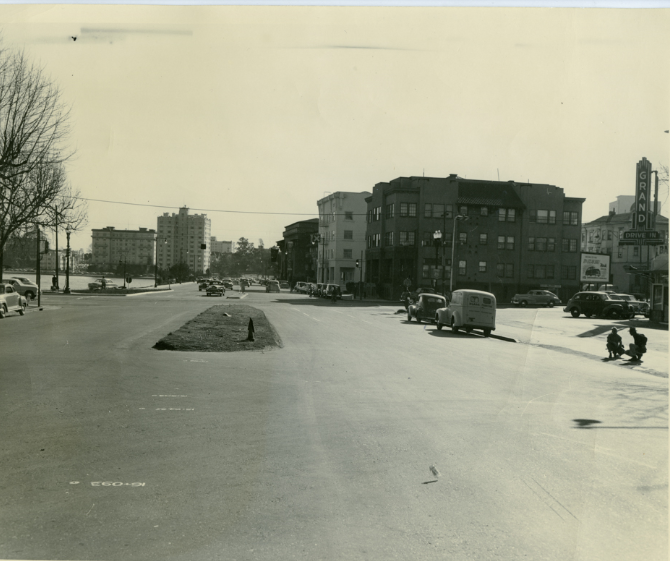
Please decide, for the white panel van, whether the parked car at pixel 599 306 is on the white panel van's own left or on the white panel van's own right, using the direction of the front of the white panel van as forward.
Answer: on the white panel van's own right

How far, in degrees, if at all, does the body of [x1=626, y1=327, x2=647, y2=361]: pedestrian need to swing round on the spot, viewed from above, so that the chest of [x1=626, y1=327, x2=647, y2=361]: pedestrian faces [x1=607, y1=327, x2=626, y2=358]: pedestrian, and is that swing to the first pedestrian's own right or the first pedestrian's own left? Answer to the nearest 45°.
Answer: approximately 45° to the first pedestrian's own right

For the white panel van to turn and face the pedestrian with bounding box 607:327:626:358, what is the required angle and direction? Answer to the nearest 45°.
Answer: approximately 180°

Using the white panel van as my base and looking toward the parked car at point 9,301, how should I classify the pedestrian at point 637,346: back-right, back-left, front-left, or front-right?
back-left

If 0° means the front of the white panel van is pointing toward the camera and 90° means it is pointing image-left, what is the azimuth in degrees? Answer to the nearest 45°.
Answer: approximately 135°

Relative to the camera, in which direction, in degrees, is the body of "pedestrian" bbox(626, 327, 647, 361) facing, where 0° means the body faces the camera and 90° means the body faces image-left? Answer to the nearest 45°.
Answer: approximately 90°
